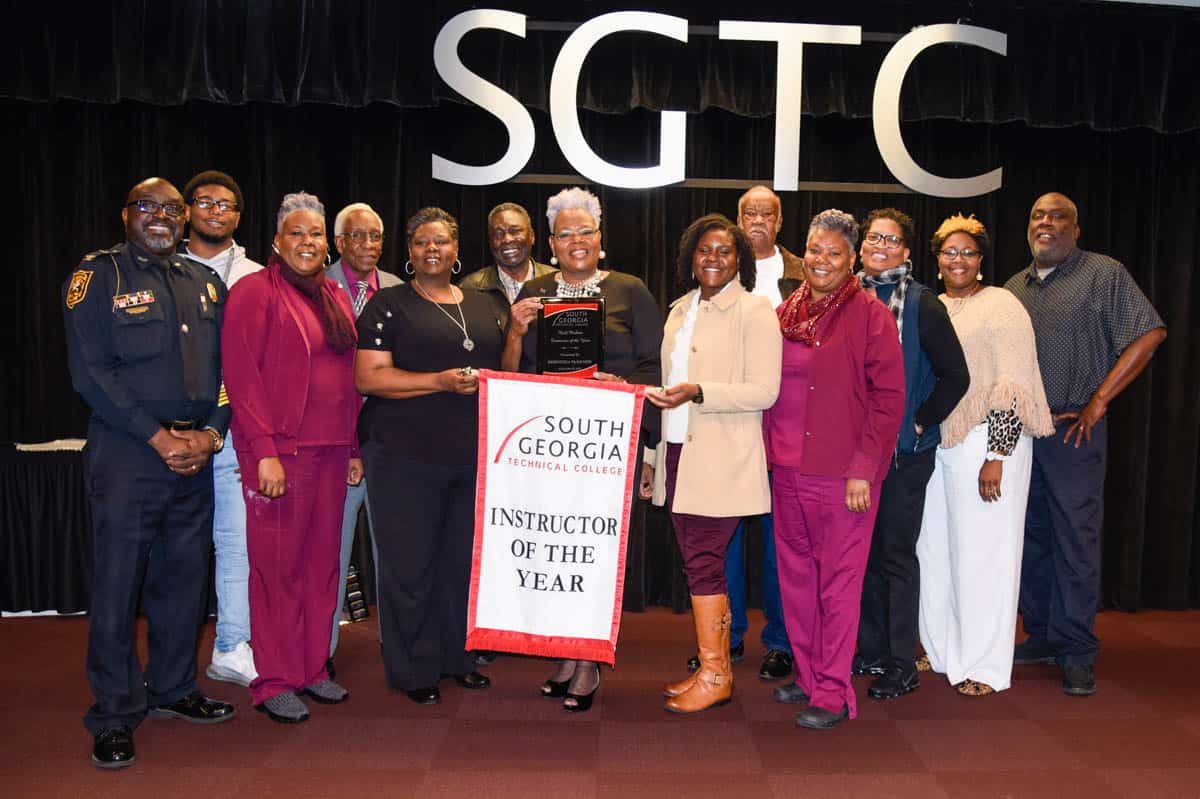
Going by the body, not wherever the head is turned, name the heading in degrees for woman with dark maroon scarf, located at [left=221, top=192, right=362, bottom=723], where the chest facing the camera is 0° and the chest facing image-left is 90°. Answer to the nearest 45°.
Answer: approximately 315°

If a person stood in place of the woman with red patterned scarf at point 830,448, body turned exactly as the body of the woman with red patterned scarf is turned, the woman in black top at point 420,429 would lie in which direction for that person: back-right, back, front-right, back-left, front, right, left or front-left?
front-right

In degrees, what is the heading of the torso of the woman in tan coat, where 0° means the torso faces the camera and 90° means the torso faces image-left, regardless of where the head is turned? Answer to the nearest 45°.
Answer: approximately 45°
